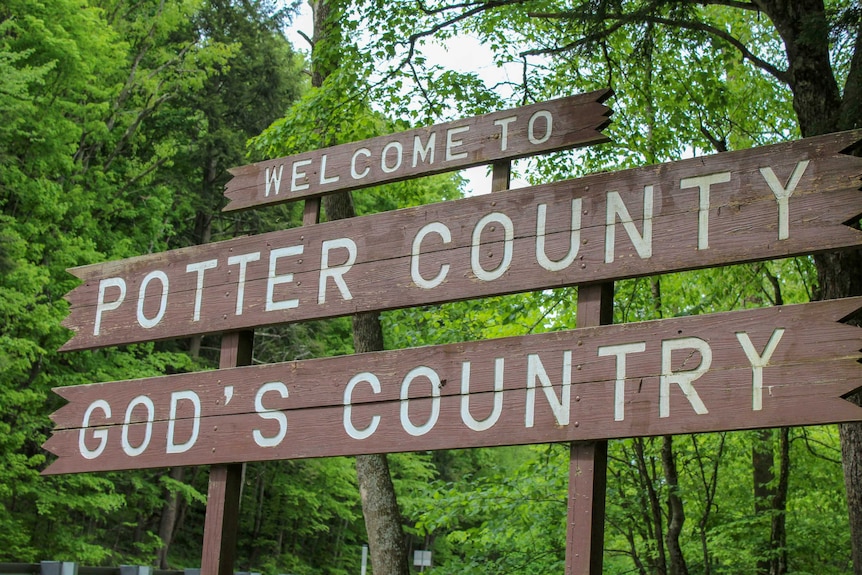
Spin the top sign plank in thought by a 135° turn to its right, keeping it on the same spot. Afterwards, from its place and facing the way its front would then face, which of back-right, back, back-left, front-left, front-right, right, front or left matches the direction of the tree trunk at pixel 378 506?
front

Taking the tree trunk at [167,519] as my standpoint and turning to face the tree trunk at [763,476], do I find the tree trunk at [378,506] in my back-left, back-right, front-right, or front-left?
front-right

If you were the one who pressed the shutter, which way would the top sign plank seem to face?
facing the viewer and to the left of the viewer

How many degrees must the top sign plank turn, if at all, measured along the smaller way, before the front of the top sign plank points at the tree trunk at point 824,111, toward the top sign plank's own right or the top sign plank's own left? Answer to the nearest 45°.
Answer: approximately 180°

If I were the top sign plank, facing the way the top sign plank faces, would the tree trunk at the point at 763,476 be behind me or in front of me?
behind

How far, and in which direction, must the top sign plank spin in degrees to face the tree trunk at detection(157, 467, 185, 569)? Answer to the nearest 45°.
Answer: approximately 135° to its right
